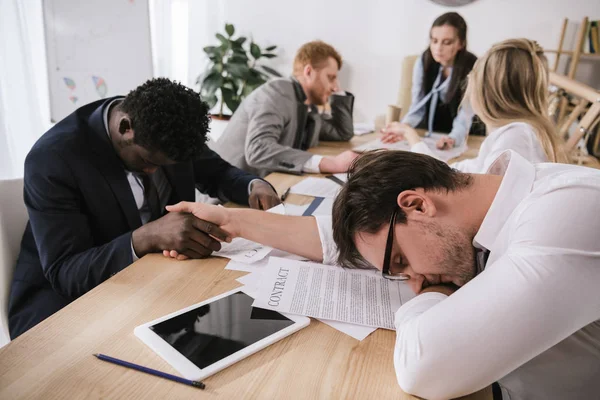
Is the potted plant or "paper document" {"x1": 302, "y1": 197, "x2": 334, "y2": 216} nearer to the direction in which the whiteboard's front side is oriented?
the paper document

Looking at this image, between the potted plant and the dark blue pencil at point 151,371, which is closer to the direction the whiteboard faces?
the dark blue pencil

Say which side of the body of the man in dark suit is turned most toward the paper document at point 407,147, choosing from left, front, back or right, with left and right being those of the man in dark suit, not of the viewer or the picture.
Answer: left

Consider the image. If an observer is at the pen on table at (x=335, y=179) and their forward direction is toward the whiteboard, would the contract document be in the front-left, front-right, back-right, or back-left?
back-left

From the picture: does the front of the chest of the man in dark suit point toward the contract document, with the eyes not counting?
yes

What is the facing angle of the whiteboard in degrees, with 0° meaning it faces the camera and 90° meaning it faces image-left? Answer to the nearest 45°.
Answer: approximately 0°

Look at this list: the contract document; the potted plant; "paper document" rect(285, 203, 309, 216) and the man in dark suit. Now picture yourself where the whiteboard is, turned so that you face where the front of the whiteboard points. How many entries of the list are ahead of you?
3

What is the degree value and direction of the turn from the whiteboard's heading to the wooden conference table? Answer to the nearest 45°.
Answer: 0° — it already faces it

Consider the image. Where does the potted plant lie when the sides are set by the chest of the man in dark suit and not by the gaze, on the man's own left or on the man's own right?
on the man's own left

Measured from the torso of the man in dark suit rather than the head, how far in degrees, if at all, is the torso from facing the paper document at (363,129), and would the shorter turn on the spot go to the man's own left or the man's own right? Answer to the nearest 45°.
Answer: approximately 90° to the man's own left

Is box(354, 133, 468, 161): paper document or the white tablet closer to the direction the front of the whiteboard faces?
the white tablet

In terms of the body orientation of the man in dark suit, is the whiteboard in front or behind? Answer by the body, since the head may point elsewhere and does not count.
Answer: behind

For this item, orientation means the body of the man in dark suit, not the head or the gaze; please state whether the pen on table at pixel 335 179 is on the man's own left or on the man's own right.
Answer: on the man's own left

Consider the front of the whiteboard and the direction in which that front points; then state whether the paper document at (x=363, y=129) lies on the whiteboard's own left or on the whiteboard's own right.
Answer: on the whiteboard's own left

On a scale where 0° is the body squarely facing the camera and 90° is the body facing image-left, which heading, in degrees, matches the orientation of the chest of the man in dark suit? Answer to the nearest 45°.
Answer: approximately 315°
